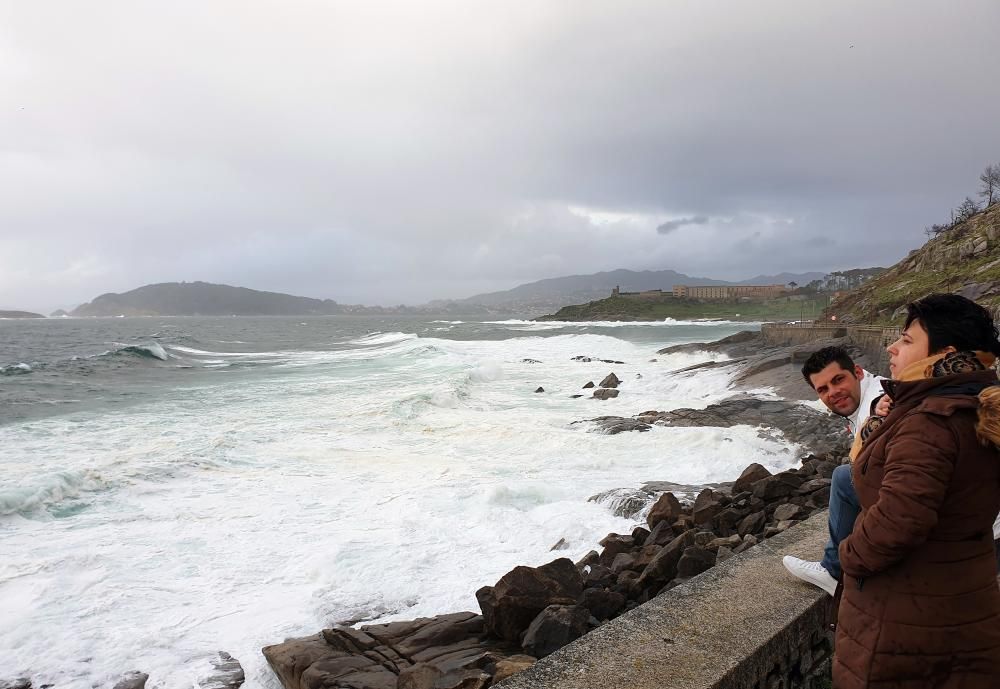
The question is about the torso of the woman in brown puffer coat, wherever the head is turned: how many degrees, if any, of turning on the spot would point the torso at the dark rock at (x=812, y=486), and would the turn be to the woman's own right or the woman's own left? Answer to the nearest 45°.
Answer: approximately 90° to the woman's own right

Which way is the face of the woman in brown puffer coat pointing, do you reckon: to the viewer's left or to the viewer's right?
to the viewer's left

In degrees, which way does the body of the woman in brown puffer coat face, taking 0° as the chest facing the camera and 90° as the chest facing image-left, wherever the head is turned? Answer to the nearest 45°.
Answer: approximately 90°

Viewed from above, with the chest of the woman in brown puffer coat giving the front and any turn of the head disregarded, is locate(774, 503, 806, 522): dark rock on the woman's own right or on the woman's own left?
on the woman's own right
